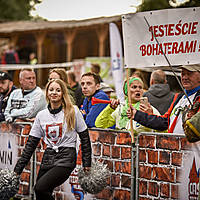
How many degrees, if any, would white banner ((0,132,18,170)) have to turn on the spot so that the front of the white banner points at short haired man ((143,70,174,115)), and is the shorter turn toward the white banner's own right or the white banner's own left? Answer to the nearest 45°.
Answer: approximately 90° to the white banner's own left

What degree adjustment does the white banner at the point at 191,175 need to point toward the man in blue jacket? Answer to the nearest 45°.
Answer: approximately 135° to its right

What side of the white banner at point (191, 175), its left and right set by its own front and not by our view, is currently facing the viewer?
front

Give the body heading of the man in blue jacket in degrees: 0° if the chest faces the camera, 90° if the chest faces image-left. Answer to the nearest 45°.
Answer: approximately 45°
